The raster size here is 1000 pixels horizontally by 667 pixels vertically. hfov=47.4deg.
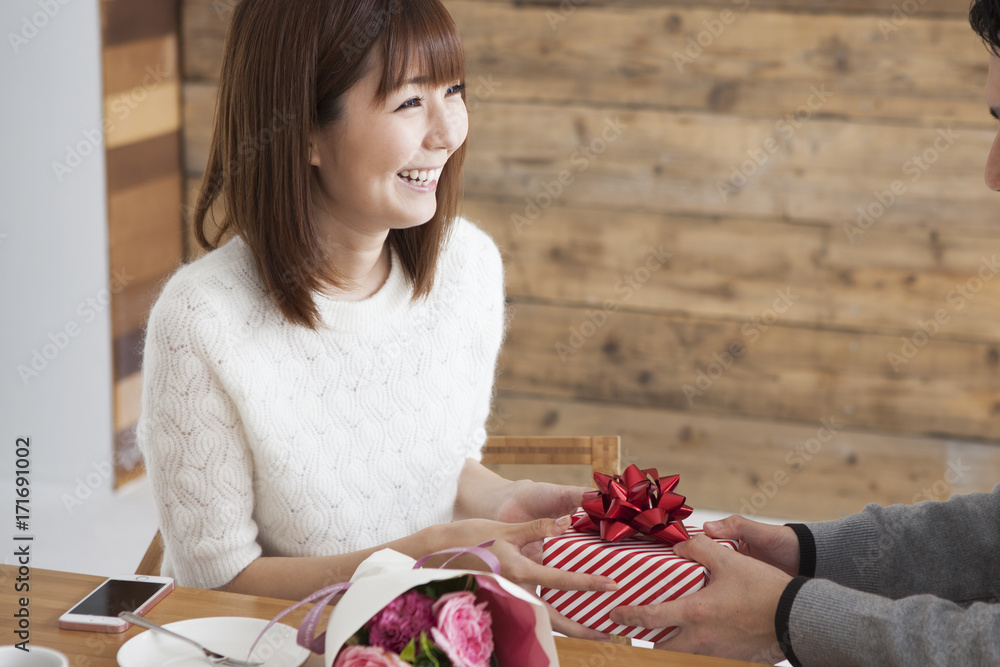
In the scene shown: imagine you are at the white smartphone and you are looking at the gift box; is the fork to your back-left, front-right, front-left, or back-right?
front-right

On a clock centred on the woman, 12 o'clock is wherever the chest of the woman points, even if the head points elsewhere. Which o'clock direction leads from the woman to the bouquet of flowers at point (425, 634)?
The bouquet of flowers is roughly at 1 o'clock from the woman.

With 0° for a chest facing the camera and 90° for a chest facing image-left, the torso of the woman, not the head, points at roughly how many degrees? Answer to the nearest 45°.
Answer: approximately 315°

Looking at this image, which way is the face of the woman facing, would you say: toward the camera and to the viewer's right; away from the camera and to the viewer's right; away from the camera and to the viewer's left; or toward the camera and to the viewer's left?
toward the camera and to the viewer's right

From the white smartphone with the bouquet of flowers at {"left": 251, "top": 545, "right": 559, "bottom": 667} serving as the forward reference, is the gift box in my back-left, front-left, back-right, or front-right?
front-left

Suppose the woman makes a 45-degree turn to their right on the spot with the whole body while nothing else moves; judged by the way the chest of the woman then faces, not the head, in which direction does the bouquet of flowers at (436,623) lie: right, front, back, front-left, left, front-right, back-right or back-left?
front
